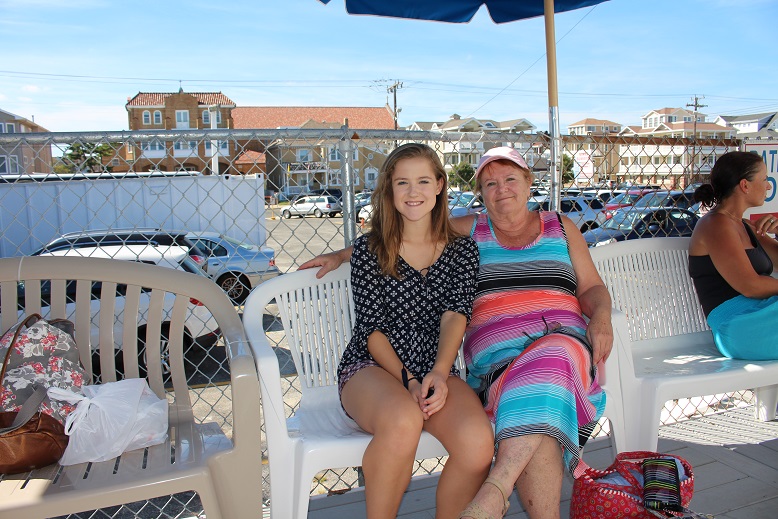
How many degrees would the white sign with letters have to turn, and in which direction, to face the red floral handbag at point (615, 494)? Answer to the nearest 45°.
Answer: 0° — it already faces it

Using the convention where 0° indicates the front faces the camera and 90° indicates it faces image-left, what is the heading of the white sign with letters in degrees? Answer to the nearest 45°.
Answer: approximately 0°

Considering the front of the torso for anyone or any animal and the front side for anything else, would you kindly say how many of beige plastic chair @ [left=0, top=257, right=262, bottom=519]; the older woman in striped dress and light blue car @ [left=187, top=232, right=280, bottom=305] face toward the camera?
2

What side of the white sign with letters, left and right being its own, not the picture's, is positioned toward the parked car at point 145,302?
right

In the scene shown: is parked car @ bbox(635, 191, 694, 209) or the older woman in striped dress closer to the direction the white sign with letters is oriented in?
the older woman in striped dress

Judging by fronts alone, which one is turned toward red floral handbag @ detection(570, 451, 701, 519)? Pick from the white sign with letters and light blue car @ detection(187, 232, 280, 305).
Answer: the white sign with letters

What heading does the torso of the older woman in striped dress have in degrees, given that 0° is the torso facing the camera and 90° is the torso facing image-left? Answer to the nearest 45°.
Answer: approximately 0°
